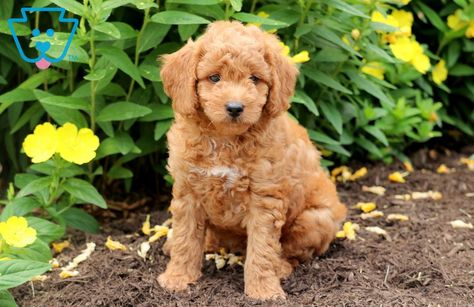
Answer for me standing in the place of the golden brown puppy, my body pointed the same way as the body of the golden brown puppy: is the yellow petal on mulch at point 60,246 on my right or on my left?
on my right

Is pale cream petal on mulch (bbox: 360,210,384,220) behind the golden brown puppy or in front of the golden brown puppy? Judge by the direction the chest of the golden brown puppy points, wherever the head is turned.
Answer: behind

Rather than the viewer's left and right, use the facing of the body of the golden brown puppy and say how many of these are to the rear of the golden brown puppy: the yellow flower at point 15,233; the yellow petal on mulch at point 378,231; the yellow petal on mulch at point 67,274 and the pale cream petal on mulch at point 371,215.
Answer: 2

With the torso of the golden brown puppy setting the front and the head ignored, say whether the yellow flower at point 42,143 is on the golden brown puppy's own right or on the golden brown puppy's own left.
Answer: on the golden brown puppy's own right

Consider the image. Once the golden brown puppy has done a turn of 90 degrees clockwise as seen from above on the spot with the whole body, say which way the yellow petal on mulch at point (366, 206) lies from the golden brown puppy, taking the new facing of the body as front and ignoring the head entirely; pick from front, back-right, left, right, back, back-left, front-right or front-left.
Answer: right

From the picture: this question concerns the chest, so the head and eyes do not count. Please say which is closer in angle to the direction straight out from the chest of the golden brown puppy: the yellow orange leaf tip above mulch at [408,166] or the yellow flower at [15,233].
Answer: the yellow flower

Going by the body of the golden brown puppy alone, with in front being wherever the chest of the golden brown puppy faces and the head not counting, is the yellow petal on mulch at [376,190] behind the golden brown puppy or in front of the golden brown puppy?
behind

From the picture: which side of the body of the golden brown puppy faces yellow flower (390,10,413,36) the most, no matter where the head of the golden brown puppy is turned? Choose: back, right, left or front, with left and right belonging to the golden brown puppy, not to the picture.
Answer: back

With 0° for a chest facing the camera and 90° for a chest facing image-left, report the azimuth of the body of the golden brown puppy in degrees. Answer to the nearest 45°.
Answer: approximately 45°

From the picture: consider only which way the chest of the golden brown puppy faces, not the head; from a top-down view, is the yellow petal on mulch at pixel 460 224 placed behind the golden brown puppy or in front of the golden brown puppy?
behind
